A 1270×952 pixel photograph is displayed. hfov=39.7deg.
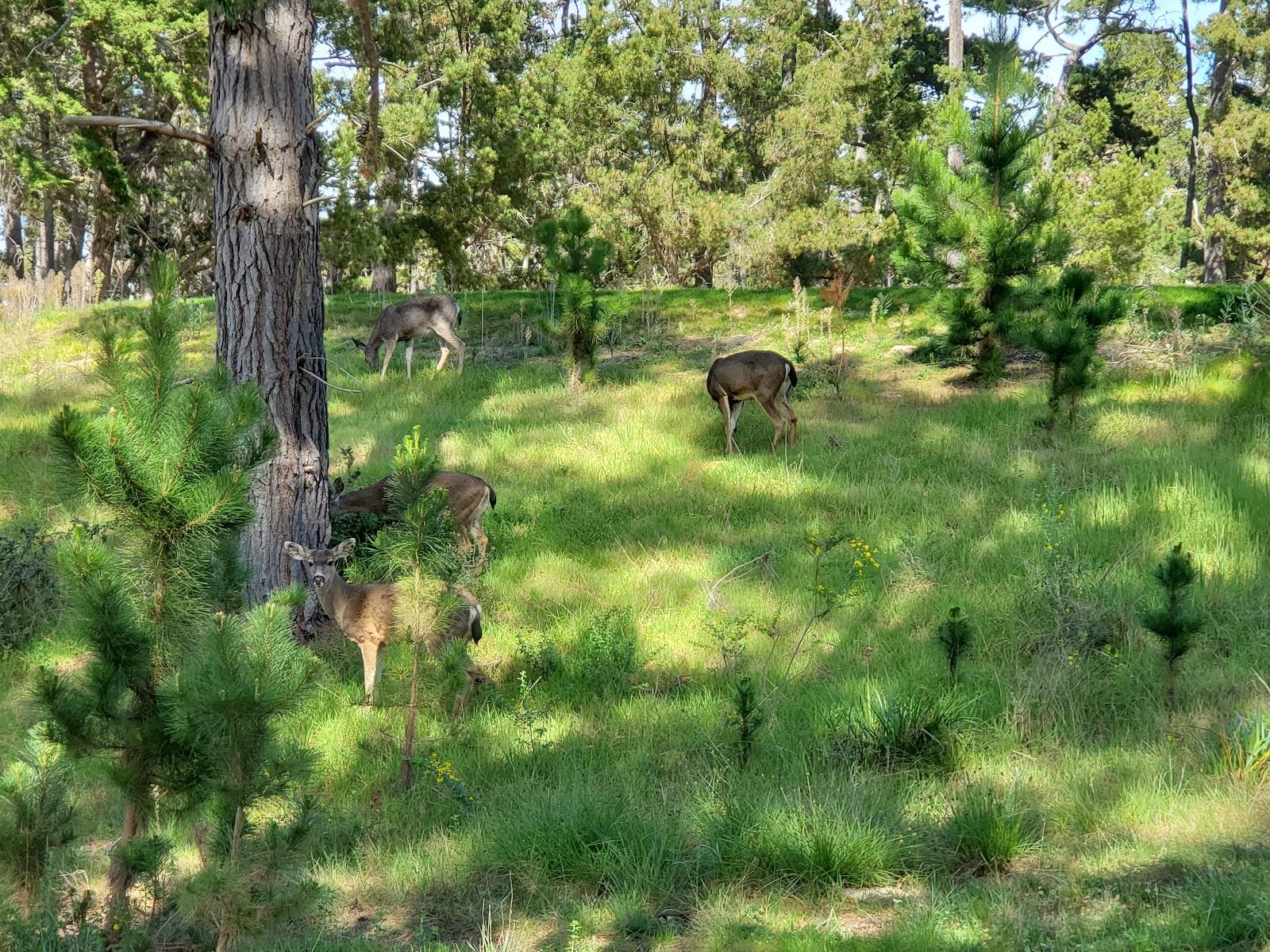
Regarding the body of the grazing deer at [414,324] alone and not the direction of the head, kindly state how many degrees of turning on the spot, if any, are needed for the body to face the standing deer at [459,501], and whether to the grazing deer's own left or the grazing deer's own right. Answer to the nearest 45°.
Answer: approximately 90° to the grazing deer's own left

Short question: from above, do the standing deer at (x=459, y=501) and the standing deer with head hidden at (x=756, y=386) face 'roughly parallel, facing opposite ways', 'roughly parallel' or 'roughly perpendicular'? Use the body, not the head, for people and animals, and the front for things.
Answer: roughly parallel

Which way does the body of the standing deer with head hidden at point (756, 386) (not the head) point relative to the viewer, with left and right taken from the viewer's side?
facing to the left of the viewer

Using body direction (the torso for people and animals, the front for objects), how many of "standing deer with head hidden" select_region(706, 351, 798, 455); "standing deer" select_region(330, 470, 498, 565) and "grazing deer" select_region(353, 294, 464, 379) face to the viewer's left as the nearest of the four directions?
3

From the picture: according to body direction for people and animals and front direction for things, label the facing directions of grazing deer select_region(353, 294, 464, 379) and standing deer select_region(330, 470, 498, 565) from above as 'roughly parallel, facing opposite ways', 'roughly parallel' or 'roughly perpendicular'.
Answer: roughly parallel

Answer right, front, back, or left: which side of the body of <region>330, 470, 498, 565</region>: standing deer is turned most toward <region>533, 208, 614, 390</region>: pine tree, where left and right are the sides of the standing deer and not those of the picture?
right

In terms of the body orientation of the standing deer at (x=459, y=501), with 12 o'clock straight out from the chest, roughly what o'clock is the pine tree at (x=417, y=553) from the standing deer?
The pine tree is roughly at 9 o'clock from the standing deer.

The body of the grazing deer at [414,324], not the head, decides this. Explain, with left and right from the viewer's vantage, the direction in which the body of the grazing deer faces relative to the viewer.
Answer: facing to the left of the viewer

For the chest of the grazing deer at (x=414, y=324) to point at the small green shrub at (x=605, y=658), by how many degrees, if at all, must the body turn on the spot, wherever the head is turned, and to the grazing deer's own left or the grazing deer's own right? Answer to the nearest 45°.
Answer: approximately 90° to the grazing deer's own left

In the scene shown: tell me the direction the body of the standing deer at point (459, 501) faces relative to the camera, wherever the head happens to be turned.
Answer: to the viewer's left

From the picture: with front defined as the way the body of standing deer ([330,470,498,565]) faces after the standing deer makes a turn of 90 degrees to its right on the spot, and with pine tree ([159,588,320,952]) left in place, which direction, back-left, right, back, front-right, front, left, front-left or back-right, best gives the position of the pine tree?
back

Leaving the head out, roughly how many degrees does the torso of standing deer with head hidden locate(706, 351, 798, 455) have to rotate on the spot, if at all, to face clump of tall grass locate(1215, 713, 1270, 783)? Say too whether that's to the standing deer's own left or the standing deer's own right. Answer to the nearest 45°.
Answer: approximately 90° to the standing deer's own left

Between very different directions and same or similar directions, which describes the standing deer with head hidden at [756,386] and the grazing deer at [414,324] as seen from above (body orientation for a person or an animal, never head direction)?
same or similar directions
